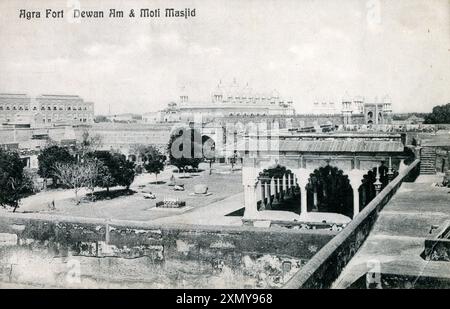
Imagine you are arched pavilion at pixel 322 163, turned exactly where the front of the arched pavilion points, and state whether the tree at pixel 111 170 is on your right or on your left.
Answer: on your right

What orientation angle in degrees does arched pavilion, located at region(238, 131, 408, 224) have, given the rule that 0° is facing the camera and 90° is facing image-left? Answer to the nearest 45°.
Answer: approximately 0°

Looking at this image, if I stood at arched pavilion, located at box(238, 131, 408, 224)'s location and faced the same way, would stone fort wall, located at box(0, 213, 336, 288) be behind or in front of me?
in front

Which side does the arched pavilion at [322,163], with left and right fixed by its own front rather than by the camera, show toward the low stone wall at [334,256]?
front

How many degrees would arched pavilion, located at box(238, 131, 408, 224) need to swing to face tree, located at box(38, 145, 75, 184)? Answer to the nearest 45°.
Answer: approximately 135° to its right
